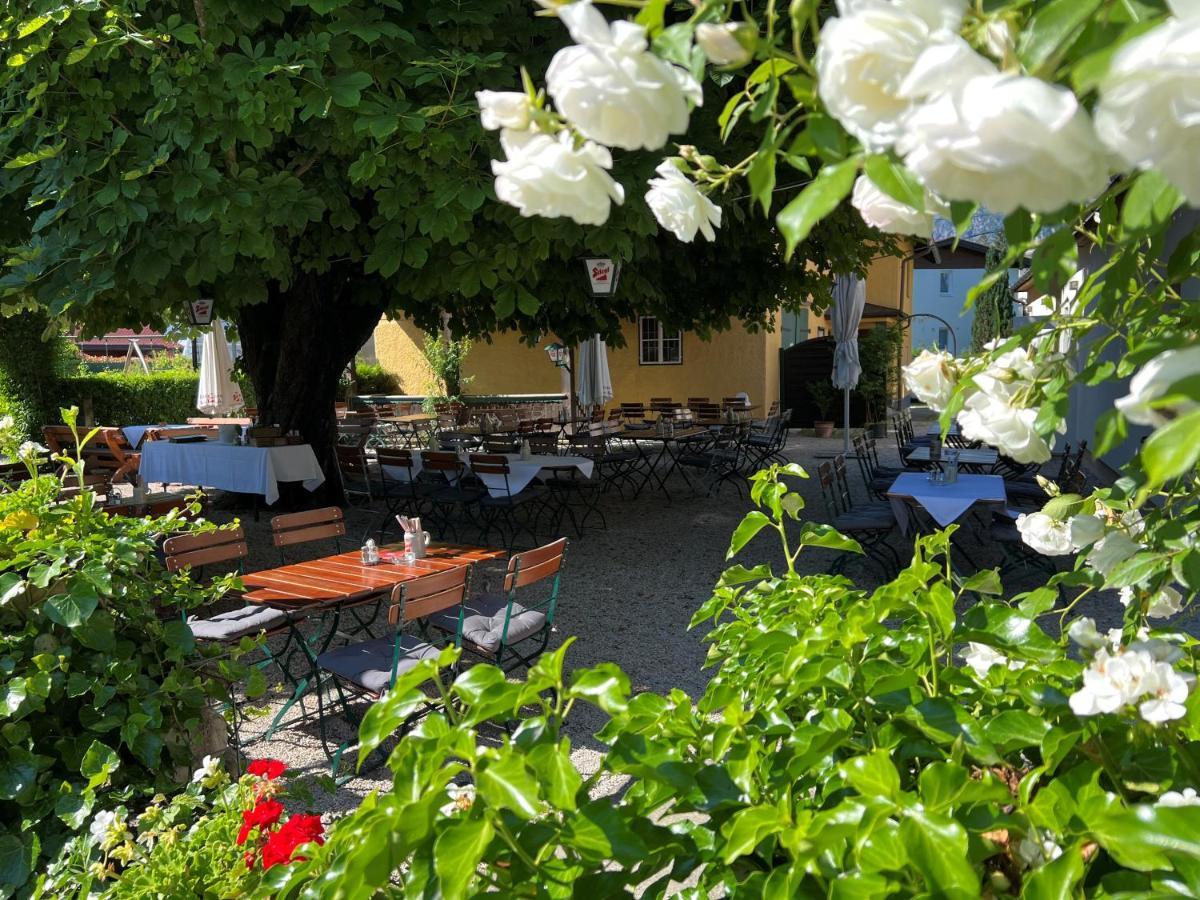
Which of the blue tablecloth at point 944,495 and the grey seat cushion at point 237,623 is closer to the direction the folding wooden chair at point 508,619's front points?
the grey seat cushion

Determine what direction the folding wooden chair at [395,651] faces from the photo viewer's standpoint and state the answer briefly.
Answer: facing away from the viewer and to the left of the viewer

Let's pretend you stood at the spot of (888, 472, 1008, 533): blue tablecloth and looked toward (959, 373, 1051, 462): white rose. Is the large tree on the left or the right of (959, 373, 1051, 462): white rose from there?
right

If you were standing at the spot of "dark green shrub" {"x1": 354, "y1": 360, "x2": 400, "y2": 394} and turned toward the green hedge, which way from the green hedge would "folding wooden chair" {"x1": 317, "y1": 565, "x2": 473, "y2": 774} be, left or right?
left

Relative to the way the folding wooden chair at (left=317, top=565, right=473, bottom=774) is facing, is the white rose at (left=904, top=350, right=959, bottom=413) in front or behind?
behind

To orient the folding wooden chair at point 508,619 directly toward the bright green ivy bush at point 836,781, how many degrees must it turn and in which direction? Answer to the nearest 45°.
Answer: approximately 135° to its left
